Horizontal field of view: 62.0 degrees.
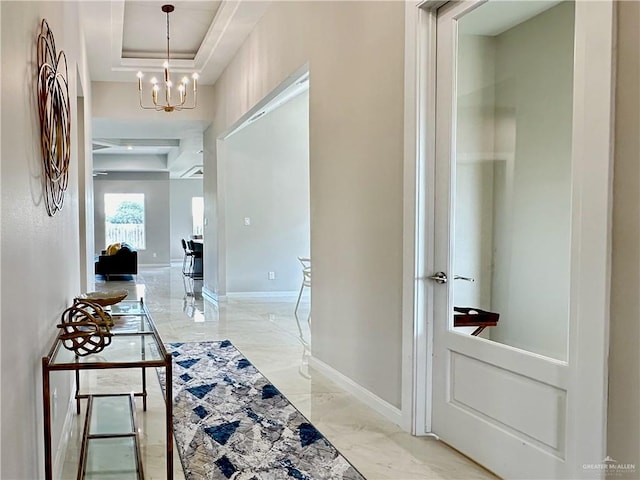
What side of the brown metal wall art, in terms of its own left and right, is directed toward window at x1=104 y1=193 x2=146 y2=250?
left

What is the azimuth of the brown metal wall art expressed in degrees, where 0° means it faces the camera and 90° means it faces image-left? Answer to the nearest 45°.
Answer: approximately 270°

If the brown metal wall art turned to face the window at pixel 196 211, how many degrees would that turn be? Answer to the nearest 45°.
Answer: approximately 90° to its left

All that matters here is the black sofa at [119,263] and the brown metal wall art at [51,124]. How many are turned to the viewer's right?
1

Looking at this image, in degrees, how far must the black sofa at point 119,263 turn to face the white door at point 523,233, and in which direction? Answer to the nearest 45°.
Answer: approximately 90° to its left
